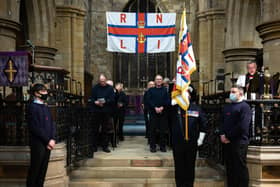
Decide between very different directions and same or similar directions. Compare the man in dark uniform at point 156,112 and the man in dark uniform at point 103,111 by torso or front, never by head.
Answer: same or similar directions

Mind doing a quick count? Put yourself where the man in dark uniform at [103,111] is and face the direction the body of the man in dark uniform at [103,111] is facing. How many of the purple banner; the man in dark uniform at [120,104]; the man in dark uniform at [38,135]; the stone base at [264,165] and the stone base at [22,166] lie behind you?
1

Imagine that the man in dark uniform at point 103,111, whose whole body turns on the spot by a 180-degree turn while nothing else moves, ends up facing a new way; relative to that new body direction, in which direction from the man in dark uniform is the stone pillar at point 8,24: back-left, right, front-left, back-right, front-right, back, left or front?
left

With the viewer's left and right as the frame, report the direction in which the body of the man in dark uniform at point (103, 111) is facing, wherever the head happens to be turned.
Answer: facing the viewer

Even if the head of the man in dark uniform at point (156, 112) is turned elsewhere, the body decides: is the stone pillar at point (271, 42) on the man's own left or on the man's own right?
on the man's own left

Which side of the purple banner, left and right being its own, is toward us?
front

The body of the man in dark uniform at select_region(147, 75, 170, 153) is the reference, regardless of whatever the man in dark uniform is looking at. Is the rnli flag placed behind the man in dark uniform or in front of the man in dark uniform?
behind

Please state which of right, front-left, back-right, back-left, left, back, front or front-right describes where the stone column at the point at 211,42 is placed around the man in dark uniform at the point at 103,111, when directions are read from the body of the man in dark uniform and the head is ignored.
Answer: back-left

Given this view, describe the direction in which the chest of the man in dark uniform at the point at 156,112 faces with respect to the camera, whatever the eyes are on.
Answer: toward the camera

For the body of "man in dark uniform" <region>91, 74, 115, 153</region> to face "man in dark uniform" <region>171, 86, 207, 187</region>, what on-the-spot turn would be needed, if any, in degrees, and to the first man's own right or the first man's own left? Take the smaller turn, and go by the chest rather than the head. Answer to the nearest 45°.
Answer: approximately 45° to the first man's own left

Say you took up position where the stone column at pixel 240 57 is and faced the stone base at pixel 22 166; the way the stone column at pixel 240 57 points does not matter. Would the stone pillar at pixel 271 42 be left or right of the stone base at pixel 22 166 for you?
left

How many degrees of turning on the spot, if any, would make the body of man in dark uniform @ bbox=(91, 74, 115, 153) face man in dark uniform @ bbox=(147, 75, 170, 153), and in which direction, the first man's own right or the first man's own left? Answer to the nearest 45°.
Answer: approximately 90° to the first man's own left

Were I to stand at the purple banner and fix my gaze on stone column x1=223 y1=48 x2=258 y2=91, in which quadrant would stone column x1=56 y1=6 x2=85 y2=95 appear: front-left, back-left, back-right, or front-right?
front-left

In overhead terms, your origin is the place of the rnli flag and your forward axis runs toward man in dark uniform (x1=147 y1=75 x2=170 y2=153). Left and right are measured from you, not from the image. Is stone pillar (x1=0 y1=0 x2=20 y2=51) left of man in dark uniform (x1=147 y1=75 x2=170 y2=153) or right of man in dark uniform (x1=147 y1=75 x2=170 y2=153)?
right

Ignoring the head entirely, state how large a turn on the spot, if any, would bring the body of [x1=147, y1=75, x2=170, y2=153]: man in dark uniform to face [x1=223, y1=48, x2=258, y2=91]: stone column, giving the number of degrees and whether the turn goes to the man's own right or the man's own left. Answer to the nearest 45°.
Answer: approximately 135° to the man's own left

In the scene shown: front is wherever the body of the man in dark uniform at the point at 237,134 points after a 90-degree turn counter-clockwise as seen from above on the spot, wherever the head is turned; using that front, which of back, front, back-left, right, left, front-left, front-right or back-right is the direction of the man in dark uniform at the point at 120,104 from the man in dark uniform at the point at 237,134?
back
